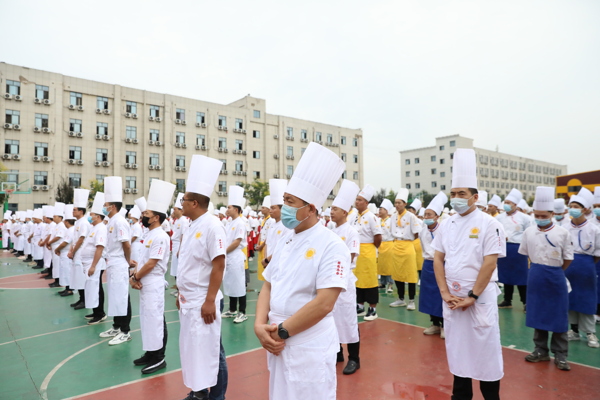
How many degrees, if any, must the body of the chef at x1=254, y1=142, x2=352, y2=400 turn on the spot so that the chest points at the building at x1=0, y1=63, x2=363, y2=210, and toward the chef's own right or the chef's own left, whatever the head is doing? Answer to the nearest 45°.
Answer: approximately 90° to the chef's own right

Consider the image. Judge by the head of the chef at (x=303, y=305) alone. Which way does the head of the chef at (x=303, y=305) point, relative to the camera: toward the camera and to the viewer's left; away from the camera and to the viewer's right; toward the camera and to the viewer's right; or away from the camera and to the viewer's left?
toward the camera and to the viewer's left

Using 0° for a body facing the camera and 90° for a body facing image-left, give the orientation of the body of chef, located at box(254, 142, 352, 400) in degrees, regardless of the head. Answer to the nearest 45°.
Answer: approximately 45°
